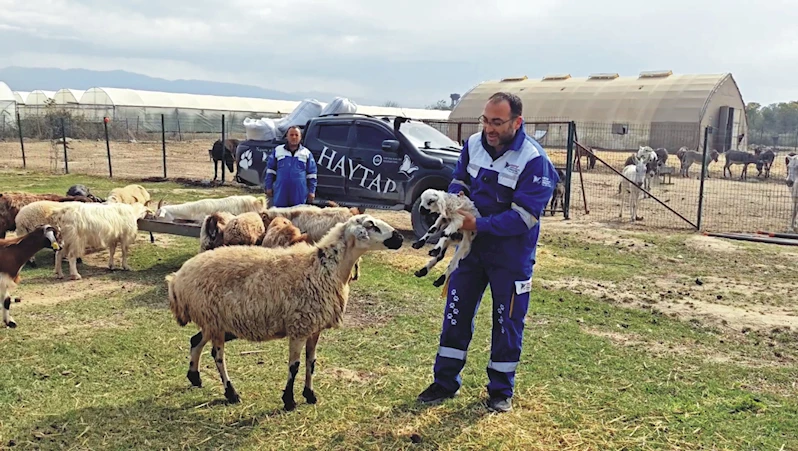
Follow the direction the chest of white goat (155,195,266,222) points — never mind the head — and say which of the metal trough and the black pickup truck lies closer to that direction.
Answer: the metal trough

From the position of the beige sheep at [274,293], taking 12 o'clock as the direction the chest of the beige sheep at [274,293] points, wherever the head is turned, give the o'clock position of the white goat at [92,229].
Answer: the white goat at [92,229] is roughly at 8 o'clock from the beige sheep at [274,293].

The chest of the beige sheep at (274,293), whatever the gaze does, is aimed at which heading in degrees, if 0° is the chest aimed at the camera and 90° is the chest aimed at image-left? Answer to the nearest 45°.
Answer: approximately 270°

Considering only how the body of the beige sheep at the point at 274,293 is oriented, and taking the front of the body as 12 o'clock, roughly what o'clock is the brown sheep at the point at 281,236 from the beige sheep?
The brown sheep is roughly at 9 o'clock from the beige sheep.

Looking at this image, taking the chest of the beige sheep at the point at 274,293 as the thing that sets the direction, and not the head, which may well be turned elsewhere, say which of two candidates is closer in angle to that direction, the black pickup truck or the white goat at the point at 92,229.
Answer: the black pickup truck

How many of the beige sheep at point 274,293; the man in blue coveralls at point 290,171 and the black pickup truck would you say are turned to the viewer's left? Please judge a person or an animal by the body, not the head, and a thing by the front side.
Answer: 0

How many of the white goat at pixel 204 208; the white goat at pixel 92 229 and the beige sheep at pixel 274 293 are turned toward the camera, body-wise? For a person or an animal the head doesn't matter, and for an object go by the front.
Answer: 0

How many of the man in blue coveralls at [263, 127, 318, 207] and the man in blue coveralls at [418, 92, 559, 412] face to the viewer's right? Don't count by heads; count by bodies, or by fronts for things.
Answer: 0

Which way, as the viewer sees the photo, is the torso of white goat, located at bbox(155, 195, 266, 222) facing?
to the viewer's left

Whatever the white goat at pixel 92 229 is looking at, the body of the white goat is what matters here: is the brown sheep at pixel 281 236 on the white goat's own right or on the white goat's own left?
on the white goat's own right

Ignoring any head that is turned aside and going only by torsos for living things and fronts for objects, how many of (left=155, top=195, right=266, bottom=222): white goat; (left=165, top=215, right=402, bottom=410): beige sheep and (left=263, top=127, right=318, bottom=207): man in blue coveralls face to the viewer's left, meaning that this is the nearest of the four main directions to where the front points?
1

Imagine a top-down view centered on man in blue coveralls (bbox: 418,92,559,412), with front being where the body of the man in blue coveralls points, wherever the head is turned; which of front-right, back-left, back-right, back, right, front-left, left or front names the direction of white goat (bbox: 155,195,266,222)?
right

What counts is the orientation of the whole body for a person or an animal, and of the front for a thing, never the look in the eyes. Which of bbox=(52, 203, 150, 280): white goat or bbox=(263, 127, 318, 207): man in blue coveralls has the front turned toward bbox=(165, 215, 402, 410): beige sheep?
the man in blue coveralls

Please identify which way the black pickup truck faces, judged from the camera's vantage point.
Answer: facing the viewer and to the right of the viewer

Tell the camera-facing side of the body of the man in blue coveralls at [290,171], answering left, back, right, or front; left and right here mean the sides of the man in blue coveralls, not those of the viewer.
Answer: front

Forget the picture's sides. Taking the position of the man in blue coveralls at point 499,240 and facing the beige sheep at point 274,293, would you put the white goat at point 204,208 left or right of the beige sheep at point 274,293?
right

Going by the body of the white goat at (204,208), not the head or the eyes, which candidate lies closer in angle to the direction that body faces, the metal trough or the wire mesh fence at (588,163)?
the metal trough

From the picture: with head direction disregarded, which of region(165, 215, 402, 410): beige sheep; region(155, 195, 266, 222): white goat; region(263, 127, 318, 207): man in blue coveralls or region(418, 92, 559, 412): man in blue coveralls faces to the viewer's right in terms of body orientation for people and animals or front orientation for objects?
region(165, 215, 402, 410): beige sheep

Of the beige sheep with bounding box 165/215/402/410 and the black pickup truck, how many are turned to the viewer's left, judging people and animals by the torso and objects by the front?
0
